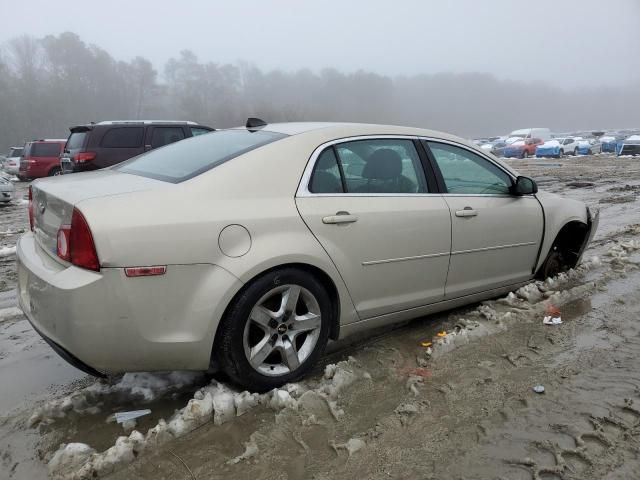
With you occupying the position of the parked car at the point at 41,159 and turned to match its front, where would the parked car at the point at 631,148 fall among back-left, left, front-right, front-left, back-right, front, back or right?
front-right

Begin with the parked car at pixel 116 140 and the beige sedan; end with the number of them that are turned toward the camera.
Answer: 0

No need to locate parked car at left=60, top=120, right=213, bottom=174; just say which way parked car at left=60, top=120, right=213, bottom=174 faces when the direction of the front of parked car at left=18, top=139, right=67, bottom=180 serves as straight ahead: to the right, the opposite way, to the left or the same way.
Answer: the same way

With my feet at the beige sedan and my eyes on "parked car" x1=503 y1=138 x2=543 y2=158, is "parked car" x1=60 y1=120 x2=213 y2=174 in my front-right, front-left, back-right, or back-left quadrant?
front-left

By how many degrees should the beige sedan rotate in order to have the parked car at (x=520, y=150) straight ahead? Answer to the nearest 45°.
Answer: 0° — it already faces it

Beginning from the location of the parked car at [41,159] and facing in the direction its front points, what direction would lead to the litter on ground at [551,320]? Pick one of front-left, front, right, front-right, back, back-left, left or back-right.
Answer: back-right

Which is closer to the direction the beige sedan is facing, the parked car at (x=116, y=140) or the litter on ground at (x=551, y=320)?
the litter on ground

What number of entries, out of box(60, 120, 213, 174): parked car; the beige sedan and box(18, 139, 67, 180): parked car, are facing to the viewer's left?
0

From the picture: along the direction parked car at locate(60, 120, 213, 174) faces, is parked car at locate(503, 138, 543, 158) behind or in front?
in front

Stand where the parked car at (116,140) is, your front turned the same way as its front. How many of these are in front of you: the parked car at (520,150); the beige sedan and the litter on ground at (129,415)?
1

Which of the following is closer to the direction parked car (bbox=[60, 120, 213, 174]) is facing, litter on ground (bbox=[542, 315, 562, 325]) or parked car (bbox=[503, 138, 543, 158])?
the parked car

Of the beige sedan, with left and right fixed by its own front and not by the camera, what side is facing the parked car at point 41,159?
left

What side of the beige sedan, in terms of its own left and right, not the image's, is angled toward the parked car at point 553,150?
front

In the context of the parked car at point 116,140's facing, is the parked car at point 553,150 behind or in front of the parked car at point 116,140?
in front

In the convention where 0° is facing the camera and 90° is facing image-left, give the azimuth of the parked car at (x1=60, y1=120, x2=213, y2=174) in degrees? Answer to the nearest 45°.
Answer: approximately 225°

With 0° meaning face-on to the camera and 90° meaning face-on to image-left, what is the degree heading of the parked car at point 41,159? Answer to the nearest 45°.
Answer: approximately 225°
